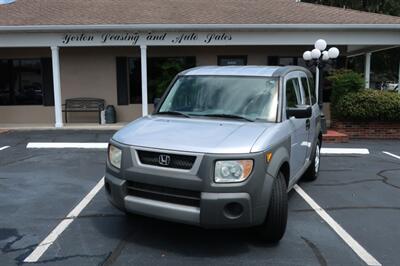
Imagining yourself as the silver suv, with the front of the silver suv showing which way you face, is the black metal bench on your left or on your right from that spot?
on your right

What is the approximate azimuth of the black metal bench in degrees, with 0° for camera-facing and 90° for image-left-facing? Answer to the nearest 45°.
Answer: approximately 0°

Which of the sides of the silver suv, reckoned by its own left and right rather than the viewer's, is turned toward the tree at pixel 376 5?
back

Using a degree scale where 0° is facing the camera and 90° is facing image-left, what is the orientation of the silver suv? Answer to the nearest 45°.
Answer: approximately 45°

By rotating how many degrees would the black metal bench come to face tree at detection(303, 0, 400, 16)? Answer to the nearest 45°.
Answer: approximately 135° to its left

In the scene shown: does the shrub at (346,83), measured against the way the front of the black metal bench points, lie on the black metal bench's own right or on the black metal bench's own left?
on the black metal bench's own left

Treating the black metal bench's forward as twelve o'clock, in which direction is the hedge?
The hedge is roughly at 10 o'clock from the black metal bench.
